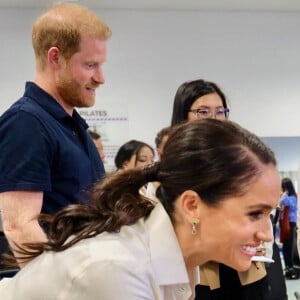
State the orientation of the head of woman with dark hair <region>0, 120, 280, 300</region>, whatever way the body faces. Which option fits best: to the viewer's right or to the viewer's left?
to the viewer's right

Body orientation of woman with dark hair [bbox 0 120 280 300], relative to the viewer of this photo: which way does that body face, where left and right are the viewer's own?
facing to the right of the viewer

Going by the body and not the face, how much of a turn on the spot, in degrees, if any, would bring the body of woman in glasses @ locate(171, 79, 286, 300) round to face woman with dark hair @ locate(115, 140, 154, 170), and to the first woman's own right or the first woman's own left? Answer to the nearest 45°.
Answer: approximately 135° to the first woman's own left

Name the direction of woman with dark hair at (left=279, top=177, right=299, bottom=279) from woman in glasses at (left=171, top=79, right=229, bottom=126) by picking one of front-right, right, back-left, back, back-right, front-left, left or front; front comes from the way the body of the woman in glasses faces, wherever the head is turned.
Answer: back-left

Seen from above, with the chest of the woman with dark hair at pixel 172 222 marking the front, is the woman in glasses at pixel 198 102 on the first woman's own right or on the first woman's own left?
on the first woman's own left

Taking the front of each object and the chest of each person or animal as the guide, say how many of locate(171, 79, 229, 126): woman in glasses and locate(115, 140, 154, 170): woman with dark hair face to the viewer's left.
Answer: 0

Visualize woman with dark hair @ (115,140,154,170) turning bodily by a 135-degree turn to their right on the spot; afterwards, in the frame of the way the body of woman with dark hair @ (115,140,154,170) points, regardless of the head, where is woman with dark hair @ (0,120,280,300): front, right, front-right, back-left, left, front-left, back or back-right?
left

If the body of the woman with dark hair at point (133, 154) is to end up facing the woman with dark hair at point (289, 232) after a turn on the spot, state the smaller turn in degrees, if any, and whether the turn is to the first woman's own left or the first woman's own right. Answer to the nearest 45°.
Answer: approximately 90° to the first woman's own left

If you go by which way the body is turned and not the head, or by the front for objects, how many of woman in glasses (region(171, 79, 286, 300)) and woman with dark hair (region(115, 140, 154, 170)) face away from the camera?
0

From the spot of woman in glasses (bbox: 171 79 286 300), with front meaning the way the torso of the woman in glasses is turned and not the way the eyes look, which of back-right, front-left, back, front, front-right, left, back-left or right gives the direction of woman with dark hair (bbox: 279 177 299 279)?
back-left

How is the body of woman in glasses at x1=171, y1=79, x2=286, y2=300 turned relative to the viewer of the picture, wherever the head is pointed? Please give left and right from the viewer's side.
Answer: facing the viewer and to the right of the viewer

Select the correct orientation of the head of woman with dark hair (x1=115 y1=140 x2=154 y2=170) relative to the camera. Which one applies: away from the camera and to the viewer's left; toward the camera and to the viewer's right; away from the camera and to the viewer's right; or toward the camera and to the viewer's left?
toward the camera and to the viewer's right
